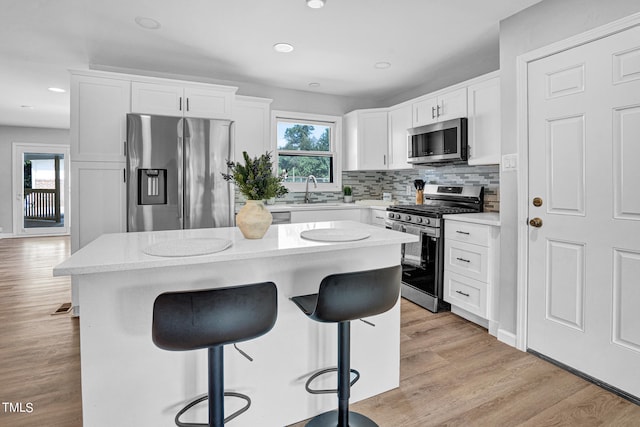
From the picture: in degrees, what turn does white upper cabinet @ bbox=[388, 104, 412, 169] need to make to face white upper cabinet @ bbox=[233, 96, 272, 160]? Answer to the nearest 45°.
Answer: approximately 45° to its right

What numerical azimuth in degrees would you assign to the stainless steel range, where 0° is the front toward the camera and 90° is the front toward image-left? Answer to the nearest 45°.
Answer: approximately 45°

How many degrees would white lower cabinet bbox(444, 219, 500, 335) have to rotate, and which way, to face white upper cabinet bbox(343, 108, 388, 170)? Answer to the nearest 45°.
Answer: approximately 90° to its right

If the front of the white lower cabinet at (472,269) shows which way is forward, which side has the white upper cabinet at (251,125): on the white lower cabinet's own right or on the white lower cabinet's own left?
on the white lower cabinet's own right
